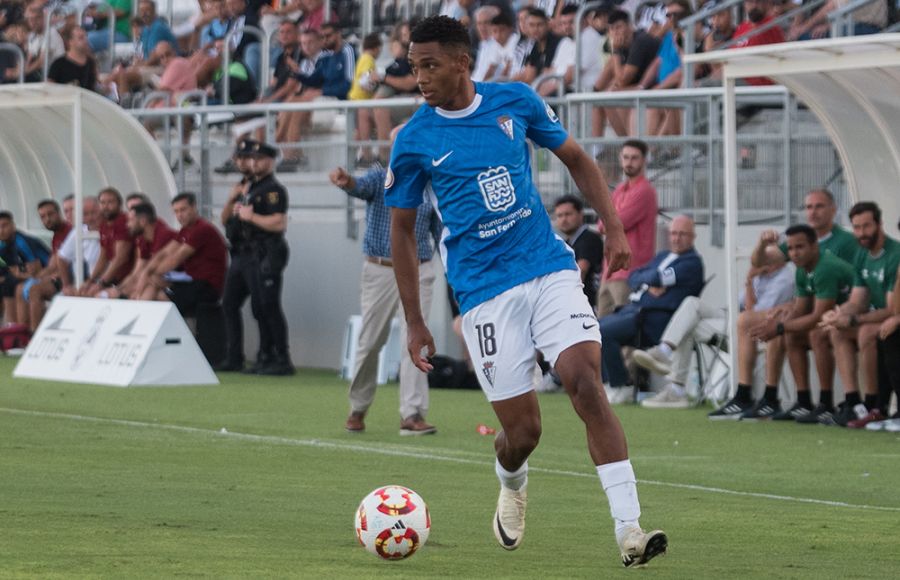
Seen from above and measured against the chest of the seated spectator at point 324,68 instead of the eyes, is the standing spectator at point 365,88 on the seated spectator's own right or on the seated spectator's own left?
on the seated spectator's own left

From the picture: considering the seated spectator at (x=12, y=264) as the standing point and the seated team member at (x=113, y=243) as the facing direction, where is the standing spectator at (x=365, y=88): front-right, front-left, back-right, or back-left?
front-left

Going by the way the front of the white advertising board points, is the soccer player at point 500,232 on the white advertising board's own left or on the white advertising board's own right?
on the white advertising board's own left

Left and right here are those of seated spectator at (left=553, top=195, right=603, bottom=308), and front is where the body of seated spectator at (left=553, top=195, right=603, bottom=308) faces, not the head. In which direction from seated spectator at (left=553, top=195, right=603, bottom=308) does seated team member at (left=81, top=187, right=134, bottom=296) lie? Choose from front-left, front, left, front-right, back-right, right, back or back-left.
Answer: right

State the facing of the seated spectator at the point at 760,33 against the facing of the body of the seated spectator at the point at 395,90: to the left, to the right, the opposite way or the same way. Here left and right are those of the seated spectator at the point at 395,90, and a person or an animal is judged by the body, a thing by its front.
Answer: the same way

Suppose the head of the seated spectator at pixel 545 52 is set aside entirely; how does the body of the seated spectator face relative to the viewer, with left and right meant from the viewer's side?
facing the viewer and to the left of the viewer

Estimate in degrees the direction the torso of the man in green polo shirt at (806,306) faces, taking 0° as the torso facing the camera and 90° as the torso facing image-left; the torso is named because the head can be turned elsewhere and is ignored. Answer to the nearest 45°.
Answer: approximately 45°

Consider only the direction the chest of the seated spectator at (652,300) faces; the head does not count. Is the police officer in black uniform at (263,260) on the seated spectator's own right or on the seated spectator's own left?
on the seated spectator's own right

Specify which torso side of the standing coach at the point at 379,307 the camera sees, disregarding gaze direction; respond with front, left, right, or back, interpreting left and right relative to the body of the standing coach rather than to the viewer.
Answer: front

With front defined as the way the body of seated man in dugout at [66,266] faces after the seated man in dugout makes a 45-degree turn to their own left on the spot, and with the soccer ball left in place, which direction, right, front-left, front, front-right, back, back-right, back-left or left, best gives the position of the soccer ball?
front

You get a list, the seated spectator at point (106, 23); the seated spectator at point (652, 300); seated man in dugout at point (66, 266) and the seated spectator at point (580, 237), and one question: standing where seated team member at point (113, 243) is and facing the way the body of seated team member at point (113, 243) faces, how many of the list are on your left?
2

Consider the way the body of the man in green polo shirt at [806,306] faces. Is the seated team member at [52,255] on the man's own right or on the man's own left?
on the man's own right

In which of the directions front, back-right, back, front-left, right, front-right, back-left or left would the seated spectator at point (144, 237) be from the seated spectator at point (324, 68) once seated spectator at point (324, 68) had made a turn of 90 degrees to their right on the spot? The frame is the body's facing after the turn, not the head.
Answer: left

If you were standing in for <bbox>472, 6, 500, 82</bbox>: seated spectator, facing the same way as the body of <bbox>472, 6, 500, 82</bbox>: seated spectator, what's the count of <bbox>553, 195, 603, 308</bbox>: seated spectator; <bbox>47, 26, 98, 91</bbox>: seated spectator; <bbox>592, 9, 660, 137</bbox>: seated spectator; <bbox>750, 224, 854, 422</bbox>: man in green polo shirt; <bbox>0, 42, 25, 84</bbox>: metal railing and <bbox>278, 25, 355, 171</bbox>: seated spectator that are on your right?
3

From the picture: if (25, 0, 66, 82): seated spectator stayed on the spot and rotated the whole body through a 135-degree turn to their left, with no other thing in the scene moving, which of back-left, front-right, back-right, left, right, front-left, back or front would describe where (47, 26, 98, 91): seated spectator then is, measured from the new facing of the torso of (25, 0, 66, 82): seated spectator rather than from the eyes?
right

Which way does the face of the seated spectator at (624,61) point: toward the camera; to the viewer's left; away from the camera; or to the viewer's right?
toward the camera

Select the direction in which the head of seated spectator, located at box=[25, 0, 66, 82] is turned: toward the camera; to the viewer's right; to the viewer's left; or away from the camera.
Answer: toward the camera

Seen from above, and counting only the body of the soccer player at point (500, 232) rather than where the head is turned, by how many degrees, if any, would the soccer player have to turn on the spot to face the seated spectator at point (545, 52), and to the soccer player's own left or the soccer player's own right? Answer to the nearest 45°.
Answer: approximately 180°
